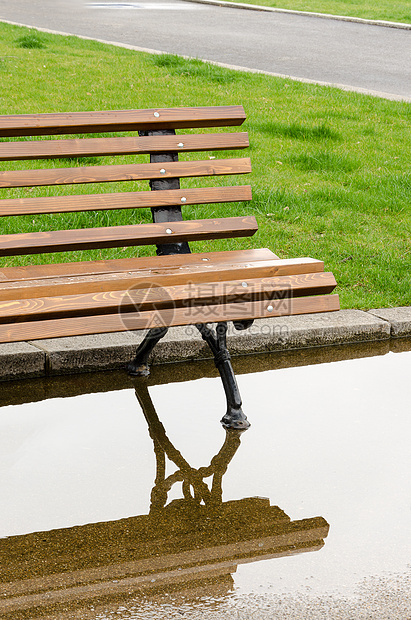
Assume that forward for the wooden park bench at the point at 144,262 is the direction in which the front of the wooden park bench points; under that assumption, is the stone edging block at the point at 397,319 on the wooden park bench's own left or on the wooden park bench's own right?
on the wooden park bench's own left

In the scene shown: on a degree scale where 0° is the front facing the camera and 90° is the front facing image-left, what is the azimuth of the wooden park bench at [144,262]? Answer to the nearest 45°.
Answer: approximately 315°
